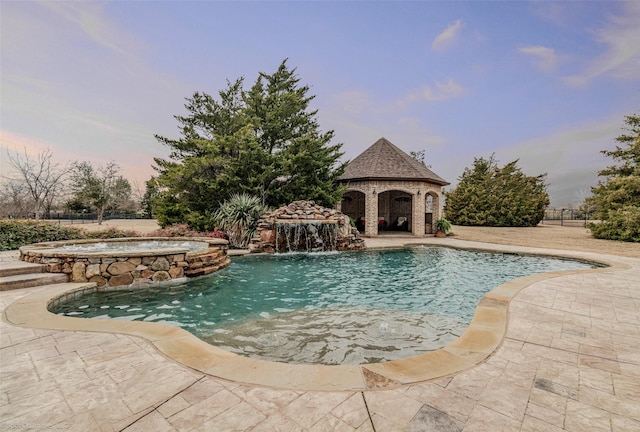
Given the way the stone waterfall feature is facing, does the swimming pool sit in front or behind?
in front

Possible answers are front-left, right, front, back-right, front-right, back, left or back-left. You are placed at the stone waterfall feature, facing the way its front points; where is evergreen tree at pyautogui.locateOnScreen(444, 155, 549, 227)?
back-left

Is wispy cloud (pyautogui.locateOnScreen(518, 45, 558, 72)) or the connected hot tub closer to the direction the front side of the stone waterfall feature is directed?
the connected hot tub

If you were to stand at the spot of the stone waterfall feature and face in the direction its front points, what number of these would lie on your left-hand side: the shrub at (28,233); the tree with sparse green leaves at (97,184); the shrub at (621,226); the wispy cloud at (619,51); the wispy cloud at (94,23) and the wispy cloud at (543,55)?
3

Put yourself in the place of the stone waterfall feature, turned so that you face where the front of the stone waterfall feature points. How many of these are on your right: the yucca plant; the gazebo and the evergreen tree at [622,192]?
1

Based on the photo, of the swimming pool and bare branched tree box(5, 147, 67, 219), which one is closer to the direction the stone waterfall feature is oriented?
the swimming pool

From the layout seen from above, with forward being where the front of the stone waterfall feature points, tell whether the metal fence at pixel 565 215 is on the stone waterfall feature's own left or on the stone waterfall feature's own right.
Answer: on the stone waterfall feature's own left

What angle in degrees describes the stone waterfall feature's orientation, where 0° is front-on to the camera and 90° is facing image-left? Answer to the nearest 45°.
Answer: approximately 0°

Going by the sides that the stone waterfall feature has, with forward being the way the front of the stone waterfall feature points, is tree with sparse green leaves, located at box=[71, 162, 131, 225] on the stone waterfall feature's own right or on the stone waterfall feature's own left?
on the stone waterfall feature's own right

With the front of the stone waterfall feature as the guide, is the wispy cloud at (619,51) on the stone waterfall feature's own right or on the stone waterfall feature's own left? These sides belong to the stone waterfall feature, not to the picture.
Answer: on the stone waterfall feature's own left

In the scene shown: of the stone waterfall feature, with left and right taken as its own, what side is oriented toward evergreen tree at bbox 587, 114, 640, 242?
left

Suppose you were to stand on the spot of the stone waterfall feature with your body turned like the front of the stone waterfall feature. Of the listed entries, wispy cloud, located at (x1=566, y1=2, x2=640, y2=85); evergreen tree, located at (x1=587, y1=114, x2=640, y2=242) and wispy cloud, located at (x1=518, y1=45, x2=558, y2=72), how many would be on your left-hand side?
3

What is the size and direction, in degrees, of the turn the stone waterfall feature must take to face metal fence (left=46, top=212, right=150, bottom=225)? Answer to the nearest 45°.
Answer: approximately 135° to its right

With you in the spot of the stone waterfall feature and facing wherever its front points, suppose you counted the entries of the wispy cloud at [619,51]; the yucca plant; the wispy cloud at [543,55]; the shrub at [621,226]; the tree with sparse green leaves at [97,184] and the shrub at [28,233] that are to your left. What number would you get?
3

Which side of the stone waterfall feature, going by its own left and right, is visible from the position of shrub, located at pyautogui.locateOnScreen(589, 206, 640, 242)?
left

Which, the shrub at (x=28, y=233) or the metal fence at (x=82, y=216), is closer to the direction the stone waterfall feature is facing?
the shrub
